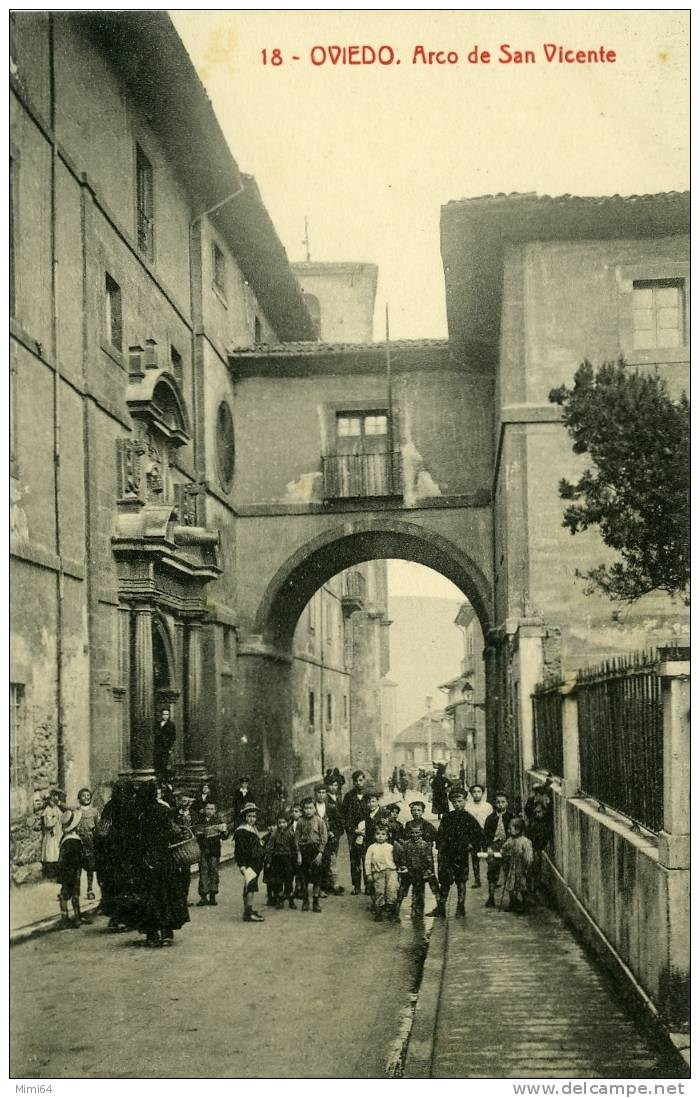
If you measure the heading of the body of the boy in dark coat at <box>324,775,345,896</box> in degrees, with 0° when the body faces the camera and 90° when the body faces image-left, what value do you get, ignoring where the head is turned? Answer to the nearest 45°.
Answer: approximately 0°

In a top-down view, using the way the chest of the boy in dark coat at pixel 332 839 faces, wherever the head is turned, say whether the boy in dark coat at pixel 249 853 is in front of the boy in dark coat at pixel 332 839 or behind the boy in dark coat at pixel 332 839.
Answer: in front

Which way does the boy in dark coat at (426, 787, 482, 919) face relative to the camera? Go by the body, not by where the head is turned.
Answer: toward the camera

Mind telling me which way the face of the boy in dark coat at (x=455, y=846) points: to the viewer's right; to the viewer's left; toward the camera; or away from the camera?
toward the camera

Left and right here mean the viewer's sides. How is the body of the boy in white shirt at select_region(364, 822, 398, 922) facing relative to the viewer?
facing the viewer
